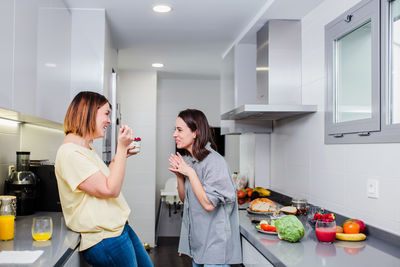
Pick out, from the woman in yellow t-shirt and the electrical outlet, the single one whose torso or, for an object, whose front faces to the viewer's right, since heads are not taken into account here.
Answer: the woman in yellow t-shirt

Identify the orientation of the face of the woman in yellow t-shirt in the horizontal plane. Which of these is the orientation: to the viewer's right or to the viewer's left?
to the viewer's right

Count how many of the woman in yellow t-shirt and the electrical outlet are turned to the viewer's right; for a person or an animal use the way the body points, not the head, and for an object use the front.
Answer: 1

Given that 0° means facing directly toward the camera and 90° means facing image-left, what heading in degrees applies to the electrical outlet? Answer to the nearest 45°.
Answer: approximately 45°

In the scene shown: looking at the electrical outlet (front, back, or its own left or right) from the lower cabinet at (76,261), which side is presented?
front

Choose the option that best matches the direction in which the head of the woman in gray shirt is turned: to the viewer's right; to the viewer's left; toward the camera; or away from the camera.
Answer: to the viewer's left

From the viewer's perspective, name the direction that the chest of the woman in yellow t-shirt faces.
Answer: to the viewer's right

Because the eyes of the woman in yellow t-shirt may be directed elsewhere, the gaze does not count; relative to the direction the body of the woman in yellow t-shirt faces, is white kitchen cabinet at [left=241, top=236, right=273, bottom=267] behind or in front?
in front

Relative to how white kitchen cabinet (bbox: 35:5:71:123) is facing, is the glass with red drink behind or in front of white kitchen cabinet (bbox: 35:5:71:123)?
in front

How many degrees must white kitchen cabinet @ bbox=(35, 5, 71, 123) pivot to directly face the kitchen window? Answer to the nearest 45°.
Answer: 0° — it already faces it
